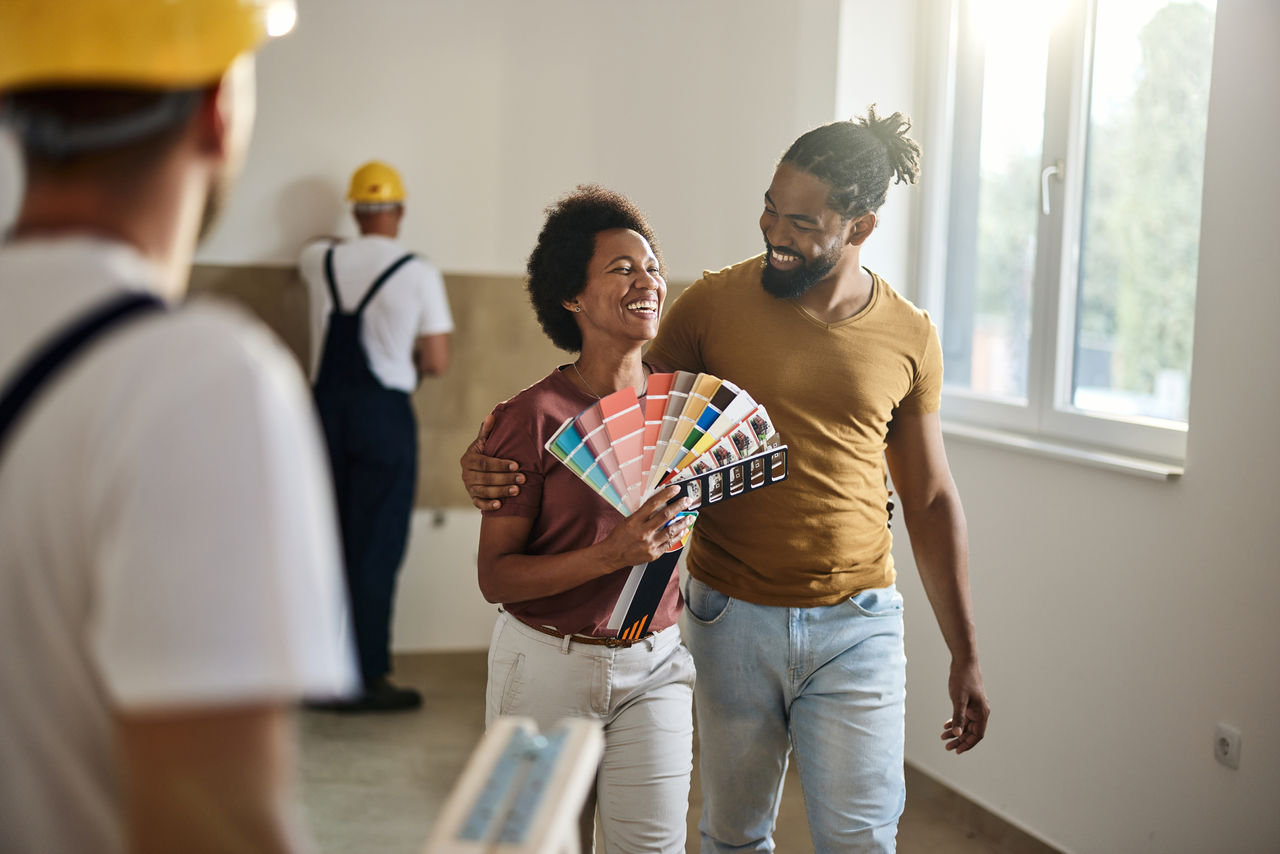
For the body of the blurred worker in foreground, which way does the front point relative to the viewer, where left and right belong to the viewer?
facing away from the viewer and to the right of the viewer

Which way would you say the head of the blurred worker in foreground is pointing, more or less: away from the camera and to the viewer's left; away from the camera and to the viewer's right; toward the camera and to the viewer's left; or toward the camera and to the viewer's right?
away from the camera and to the viewer's right

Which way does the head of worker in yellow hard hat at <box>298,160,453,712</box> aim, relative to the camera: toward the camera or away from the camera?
away from the camera

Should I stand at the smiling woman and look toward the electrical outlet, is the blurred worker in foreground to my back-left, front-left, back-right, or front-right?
back-right

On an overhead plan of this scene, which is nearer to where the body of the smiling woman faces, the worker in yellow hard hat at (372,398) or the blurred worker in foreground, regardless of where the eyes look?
the blurred worker in foreground

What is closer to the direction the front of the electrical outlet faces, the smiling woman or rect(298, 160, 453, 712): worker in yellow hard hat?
the smiling woman

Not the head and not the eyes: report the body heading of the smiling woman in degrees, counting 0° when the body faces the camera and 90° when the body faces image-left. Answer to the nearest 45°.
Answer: approximately 315°

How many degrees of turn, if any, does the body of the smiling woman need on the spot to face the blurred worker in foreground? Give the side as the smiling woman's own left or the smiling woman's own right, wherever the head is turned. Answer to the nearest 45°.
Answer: approximately 45° to the smiling woman's own right
